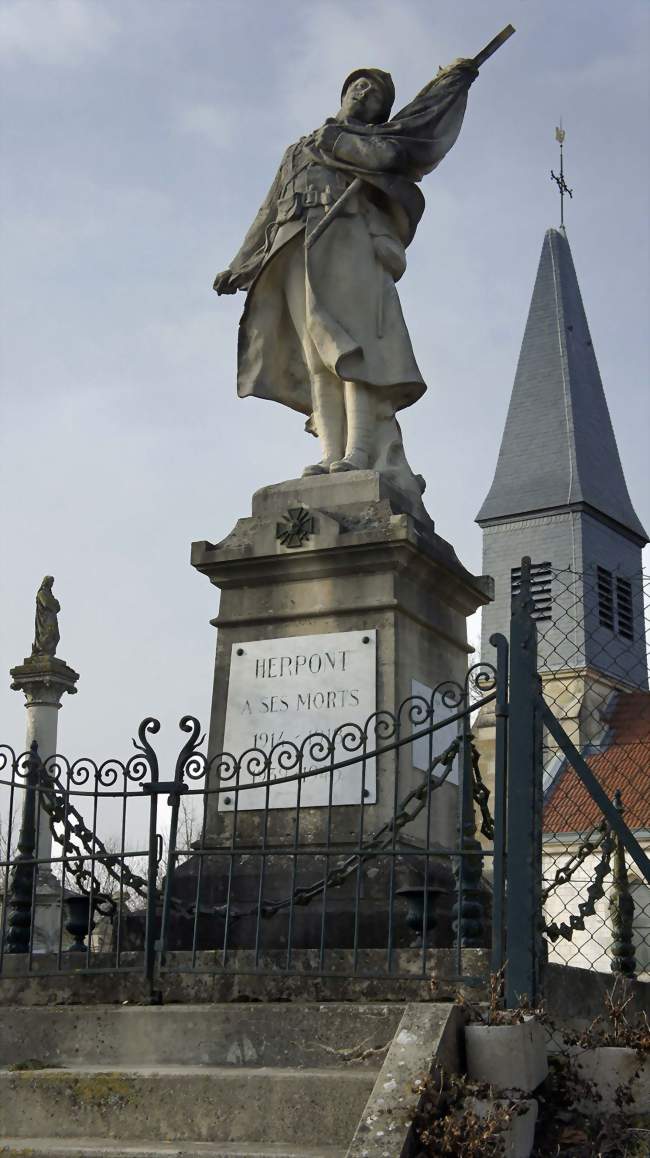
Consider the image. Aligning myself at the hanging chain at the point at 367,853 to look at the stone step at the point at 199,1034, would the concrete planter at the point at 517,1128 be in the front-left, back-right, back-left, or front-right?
front-left

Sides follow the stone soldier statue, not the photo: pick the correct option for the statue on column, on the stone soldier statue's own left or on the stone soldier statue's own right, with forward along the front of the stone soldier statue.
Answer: on the stone soldier statue's own right

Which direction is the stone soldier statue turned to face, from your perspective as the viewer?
facing the viewer and to the left of the viewer
